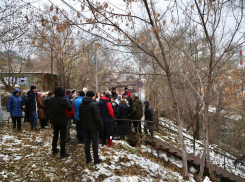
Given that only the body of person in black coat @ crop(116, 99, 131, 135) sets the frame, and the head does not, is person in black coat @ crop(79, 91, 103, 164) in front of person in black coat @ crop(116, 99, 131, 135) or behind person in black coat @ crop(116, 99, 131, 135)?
behind

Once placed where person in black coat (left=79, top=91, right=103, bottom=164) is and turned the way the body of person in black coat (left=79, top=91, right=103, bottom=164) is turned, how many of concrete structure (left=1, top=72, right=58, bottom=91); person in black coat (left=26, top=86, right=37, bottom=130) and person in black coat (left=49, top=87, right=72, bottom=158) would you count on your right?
0

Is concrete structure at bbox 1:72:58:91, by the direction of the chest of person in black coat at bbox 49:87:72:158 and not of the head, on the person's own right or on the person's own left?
on the person's own left

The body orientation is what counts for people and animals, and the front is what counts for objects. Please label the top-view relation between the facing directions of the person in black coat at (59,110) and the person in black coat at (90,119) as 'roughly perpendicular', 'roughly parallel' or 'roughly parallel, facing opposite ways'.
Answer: roughly parallel

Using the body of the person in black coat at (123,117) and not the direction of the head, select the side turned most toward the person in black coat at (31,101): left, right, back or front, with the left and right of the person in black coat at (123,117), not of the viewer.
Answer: left

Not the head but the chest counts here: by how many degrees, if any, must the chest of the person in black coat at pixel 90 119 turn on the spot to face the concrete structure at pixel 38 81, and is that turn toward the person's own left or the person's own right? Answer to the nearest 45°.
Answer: approximately 45° to the person's own left

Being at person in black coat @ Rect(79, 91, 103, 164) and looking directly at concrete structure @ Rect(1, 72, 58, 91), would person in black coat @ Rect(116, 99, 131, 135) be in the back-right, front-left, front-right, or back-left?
front-right

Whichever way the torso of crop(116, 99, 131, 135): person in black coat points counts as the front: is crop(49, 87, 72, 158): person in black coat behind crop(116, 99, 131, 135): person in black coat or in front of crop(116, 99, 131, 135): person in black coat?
behind

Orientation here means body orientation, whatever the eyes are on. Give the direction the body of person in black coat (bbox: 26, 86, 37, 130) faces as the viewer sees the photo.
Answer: to the viewer's right

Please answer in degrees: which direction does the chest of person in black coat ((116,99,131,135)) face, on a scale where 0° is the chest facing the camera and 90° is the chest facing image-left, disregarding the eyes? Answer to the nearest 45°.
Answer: approximately 180°

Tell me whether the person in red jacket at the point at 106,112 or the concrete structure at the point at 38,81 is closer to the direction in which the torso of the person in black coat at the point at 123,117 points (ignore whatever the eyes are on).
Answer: the concrete structure

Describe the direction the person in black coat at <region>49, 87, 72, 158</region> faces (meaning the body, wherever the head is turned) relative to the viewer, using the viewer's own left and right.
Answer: facing away from the viewer and to the right of the viewer
